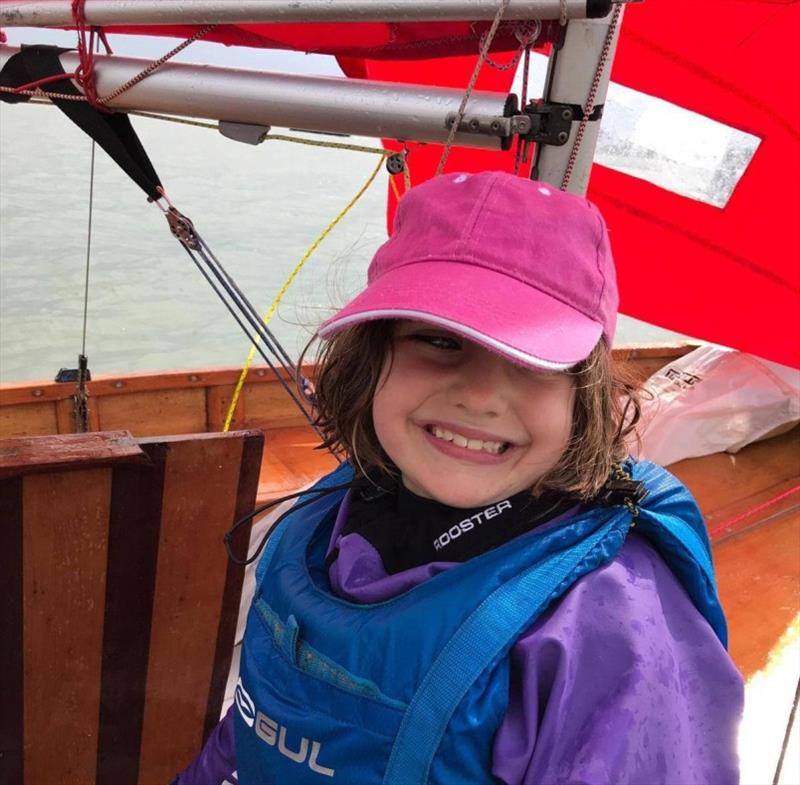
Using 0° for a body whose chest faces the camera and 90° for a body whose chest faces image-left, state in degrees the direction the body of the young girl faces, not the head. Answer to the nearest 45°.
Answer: approximately 45°

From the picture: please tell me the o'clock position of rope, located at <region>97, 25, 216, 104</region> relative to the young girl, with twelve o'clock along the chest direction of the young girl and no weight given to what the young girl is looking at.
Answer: The rope is roughly at 3 o'clock from the young girl.

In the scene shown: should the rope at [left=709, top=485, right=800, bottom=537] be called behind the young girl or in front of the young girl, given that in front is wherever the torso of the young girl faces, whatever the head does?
behind

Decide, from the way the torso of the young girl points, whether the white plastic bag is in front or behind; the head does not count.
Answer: behind

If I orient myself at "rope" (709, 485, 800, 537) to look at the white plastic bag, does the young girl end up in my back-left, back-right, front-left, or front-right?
back-left
